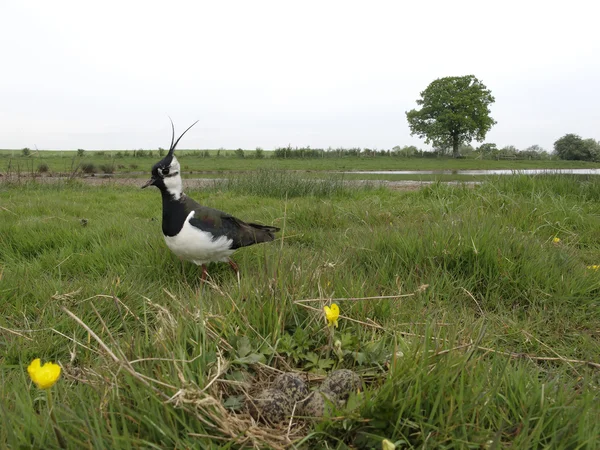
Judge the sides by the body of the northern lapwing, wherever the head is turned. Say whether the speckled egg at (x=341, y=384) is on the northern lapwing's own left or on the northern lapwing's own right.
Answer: on the northern lapwing's own left

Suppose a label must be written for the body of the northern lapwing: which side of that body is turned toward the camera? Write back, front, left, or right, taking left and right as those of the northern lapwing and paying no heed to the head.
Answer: left

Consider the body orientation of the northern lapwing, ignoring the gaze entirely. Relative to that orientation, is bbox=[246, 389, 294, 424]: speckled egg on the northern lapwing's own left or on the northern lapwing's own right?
on the northern lapwing's own left

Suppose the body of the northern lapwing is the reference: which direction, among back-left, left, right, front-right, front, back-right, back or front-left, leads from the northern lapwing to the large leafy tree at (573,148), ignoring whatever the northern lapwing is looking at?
back-right

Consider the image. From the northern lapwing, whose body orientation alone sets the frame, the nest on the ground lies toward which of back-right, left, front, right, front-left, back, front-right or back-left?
left

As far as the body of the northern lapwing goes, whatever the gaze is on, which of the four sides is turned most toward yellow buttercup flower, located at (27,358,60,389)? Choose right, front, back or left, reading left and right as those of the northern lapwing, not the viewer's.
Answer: left

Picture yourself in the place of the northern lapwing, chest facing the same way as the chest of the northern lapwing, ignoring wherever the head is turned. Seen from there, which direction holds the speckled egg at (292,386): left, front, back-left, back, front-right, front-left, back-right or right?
left

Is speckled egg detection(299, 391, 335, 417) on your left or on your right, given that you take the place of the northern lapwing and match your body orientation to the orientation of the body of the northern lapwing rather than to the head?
on your left
